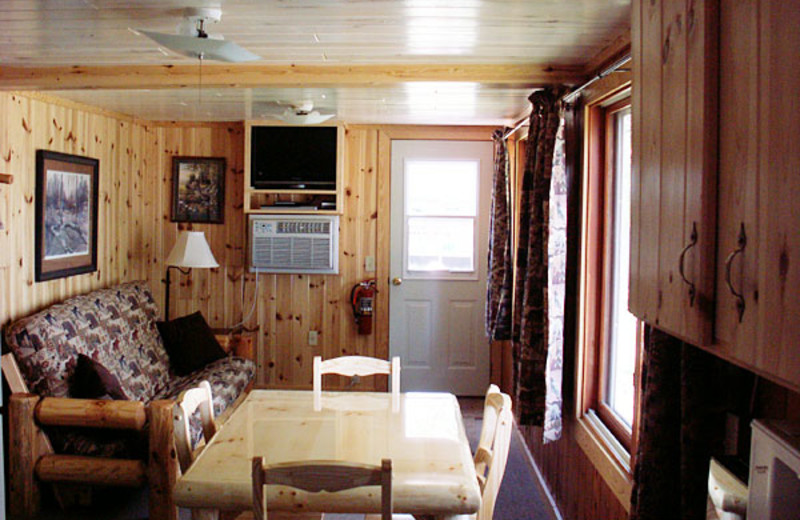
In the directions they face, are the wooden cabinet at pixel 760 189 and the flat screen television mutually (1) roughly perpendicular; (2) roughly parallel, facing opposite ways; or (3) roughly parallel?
roughly perpendicular

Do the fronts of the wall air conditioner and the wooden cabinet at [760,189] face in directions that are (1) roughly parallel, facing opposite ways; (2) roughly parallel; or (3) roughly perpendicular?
roughly perpendicular

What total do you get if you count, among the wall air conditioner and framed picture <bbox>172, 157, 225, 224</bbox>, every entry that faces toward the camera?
2

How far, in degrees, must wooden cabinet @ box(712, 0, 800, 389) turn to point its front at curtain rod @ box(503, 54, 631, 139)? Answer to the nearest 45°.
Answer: approximately 135° to its right

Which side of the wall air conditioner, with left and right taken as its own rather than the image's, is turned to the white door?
left

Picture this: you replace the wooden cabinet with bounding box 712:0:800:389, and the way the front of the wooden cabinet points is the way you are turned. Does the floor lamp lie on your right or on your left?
on your right

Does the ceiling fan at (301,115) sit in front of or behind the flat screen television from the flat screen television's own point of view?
in front

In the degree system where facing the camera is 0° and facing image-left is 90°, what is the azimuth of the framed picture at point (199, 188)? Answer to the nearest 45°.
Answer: approximately 0°

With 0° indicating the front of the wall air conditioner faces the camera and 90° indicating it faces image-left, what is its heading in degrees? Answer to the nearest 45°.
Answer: approximately 0°

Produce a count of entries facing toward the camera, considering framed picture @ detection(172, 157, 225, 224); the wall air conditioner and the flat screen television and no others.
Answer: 3

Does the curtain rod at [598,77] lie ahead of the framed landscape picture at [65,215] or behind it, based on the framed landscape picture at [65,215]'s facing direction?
ahead

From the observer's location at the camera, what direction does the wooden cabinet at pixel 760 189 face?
facing the viewer and to the left of the viewer

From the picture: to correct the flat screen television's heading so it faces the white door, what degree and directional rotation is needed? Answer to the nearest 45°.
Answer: approximately 90° to its left

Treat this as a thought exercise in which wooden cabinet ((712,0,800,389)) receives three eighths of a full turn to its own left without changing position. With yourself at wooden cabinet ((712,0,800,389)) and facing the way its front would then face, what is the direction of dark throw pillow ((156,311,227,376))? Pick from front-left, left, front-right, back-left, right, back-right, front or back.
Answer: back-left

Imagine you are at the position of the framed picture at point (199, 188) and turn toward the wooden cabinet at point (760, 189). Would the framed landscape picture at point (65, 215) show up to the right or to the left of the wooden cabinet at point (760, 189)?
right

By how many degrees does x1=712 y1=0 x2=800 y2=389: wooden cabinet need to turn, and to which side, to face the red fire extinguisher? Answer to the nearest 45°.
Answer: approximately 90° to its right
